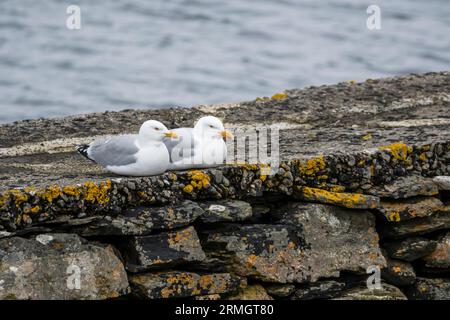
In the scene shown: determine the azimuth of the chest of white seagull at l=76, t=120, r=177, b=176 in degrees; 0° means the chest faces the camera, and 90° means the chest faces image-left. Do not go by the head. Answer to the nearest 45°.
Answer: approximately 270°

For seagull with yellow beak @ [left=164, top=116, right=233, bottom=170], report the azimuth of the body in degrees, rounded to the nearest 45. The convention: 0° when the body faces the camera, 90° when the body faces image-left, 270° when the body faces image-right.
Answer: approximately 315°

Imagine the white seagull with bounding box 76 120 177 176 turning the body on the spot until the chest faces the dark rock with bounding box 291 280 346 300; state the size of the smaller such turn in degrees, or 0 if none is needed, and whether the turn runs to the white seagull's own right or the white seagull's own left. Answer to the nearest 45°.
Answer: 0° — it already faces it
